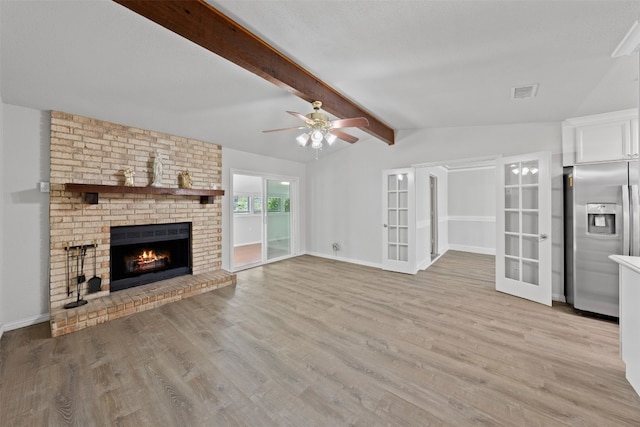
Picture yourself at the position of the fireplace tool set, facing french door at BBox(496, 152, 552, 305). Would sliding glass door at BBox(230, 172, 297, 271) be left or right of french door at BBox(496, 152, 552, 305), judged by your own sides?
left

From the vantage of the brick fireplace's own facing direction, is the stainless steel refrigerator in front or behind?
in front

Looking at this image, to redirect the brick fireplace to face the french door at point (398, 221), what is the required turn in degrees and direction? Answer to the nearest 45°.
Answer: approximately 45° to its left

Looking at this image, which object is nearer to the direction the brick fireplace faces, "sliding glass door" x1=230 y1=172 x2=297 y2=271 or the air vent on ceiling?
the air vent on ceiling

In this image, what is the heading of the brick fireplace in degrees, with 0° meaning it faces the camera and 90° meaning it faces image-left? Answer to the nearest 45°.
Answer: approximately 315°

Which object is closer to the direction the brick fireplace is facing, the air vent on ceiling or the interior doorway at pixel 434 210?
the air vent on ceiling

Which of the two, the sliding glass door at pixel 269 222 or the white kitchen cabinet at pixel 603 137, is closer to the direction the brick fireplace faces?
the white kitchen cabinet

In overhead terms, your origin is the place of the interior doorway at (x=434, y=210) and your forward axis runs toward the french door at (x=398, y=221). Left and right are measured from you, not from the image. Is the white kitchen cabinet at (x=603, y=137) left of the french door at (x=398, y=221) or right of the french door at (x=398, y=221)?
left

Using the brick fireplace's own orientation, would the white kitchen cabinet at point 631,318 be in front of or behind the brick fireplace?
in front
